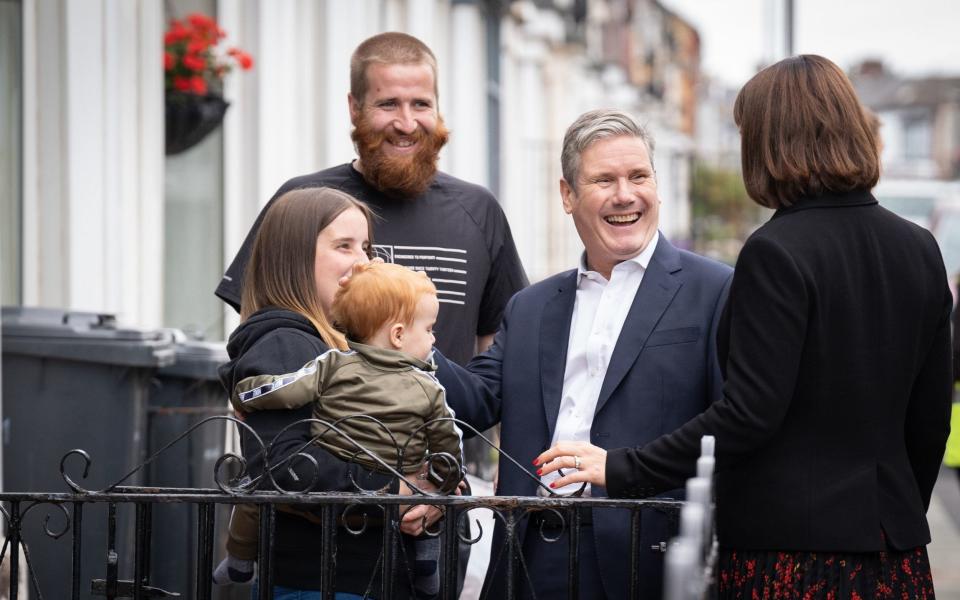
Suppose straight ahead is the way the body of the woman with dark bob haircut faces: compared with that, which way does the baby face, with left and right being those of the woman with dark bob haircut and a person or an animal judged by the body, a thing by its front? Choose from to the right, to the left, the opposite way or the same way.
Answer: to the right

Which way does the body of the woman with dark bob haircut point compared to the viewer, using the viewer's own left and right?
facing away from the viewer and to the left of the viewer

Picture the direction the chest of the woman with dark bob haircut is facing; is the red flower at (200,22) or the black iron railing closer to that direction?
the red flower

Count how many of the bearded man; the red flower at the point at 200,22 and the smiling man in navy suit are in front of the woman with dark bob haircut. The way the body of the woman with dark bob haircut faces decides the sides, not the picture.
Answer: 3

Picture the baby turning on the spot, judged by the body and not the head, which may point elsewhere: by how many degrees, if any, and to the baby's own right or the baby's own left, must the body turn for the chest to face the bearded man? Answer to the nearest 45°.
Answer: approximately 45° to the baby's own left

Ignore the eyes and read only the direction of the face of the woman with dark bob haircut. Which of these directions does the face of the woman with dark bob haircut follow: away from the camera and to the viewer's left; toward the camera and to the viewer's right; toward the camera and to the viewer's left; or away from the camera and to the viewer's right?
away from the camera and to the viewer's left

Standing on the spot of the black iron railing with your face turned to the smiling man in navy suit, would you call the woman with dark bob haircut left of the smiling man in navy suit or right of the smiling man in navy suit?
right

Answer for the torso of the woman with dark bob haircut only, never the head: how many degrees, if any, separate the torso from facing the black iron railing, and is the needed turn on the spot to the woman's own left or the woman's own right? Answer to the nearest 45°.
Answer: approximately 45° to the woman's own left

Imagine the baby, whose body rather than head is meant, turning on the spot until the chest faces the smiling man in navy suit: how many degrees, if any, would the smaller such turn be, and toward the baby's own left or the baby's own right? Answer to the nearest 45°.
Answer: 0° — they already face them

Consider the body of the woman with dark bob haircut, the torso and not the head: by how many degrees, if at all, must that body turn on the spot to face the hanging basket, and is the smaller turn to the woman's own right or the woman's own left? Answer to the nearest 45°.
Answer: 0° — they already face it

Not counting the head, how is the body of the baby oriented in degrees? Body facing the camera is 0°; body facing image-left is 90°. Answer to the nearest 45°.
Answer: approximately 225°

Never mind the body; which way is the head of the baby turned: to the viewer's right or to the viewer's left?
to the viewer's right
